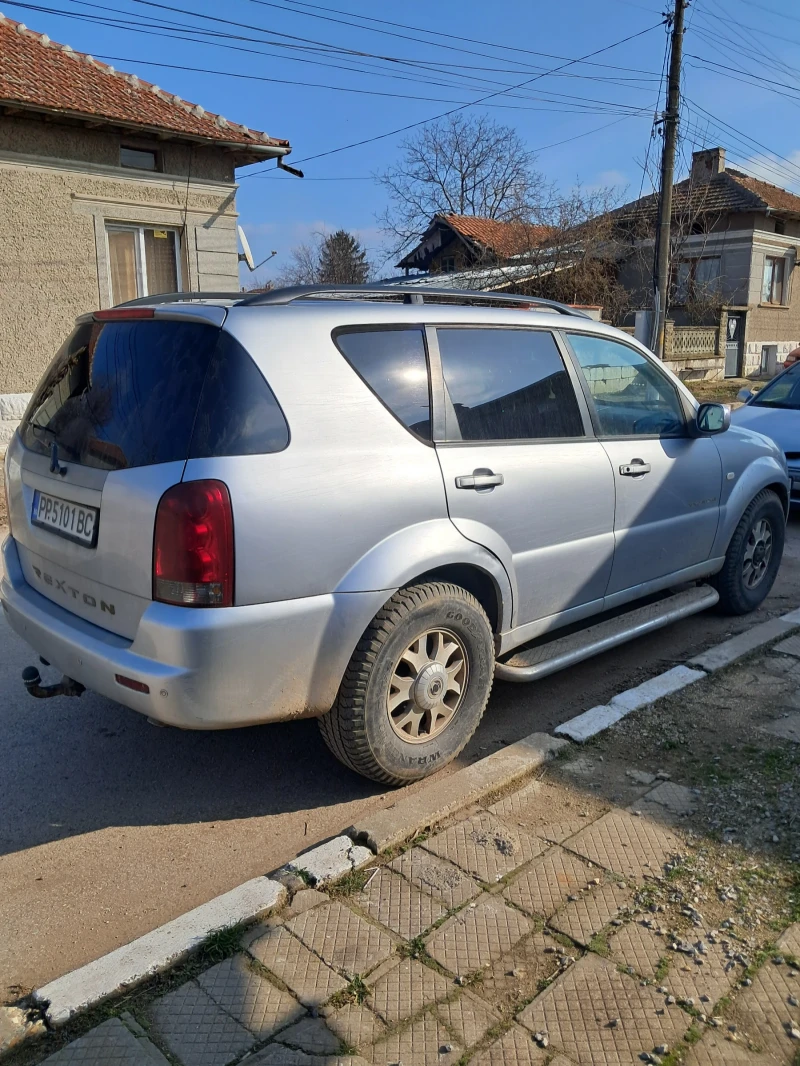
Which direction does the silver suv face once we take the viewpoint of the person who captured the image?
facing away from the viewer and to the right of the viewer

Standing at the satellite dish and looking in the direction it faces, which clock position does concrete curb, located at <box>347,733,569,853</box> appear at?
The concrete curb is roughly at 3 o'clock from the satellite dish.

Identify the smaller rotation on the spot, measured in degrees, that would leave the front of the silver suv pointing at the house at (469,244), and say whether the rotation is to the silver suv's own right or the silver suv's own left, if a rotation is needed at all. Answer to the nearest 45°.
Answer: approximately 45° to the silver suv's own left

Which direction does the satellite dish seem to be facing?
to the viewer's right

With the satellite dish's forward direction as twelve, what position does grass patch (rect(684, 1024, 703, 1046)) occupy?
The grass patch is roughly at 3 o'clock from the satellite dish.

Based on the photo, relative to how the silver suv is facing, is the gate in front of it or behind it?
in front

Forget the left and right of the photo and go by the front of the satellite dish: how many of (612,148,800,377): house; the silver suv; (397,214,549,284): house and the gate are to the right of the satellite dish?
1

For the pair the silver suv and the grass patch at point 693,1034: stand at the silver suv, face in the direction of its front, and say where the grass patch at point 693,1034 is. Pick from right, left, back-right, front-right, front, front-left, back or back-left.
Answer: right

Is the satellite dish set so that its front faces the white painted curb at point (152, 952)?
no

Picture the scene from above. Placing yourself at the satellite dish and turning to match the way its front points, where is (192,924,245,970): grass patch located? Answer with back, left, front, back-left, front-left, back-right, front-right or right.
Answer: right

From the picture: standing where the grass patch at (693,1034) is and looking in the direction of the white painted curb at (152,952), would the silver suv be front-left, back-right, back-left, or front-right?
front-right

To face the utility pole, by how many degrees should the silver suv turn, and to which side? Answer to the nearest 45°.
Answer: approximately 45° to its left

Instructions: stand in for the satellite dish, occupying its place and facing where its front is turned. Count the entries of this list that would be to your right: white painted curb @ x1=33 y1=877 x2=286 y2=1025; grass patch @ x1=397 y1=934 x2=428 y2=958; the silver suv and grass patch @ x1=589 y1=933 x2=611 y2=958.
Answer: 4

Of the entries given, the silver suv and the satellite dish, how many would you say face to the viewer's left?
0

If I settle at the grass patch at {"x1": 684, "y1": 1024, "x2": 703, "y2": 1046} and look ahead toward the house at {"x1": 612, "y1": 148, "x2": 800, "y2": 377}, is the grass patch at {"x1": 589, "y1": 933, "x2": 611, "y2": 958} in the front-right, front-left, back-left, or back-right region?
front-left

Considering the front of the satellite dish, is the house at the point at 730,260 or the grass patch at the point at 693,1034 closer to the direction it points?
the house
